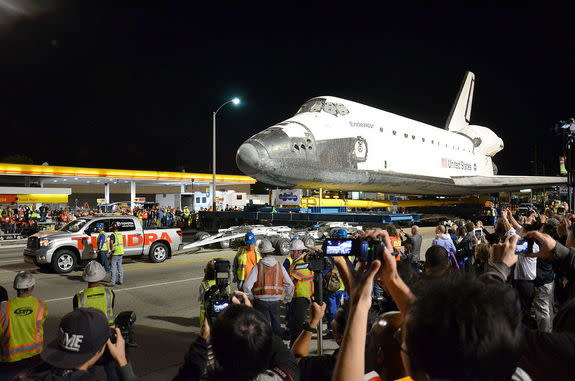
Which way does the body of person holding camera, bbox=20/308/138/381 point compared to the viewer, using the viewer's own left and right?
facing away from the viewer and to the right of the viewer

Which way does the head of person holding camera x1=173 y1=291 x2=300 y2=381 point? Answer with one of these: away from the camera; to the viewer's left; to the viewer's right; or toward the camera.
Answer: away from the camera

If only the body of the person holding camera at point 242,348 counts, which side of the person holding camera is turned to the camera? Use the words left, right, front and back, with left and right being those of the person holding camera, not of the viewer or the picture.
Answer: back

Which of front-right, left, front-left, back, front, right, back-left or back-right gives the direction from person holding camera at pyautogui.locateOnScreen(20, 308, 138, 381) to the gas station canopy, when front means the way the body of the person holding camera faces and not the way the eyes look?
front-left

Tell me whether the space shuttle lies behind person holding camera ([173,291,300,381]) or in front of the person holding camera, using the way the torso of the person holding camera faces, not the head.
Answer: in front
